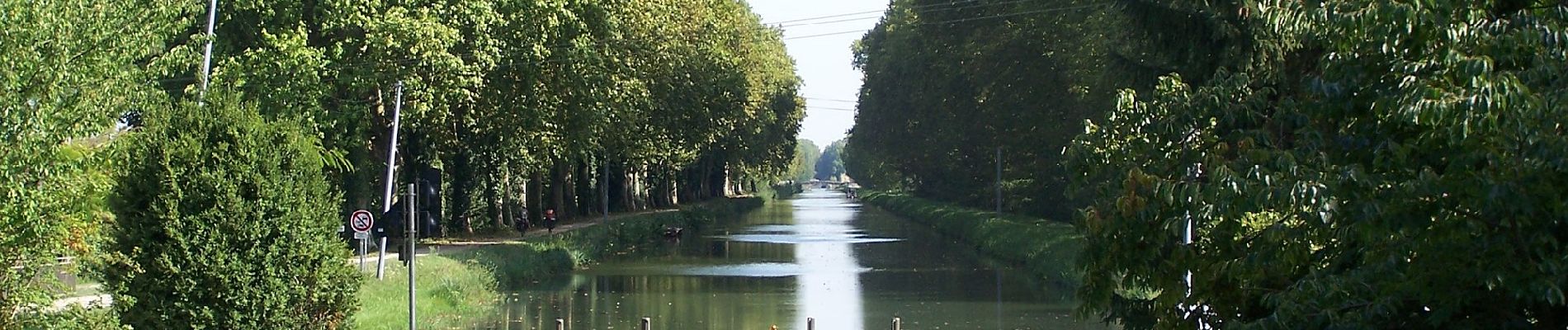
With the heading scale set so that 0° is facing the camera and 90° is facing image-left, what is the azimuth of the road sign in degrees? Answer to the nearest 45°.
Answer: approximately 0°

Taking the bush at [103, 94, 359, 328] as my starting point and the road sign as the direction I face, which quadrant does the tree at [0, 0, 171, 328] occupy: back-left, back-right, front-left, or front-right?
back-left

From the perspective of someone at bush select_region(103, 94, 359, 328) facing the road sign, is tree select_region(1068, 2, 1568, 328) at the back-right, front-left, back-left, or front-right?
back-right

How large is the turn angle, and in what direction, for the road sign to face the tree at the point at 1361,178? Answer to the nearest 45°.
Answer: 0° — it already faces it

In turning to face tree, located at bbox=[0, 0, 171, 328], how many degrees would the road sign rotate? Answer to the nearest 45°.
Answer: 0° — it already faces it
